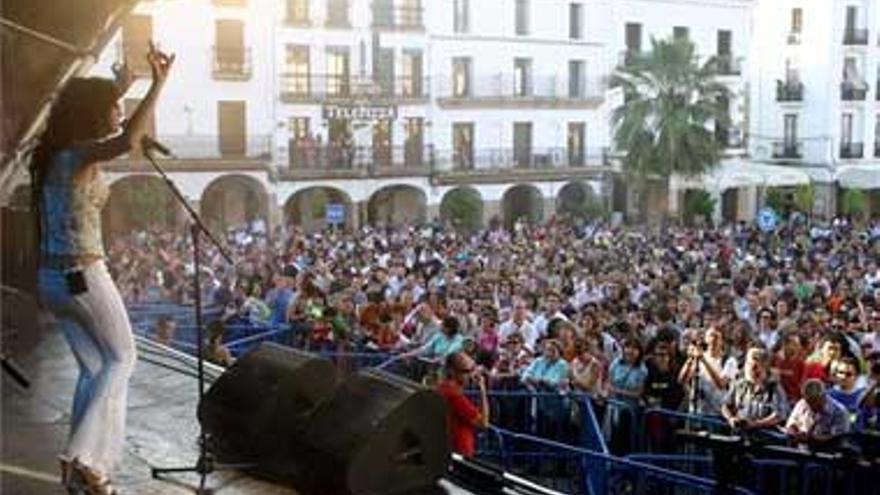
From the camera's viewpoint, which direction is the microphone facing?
to the viewer's left

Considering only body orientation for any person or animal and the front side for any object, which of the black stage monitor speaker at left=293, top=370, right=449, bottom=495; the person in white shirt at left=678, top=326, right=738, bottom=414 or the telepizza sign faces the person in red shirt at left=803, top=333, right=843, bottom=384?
the telepizza sign

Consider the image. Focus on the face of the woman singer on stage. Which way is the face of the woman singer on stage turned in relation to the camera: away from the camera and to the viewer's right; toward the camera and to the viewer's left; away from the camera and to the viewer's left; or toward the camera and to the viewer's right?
away from the camera and to the viewer's right

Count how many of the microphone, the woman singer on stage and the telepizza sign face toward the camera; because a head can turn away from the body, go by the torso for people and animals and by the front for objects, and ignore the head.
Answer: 1

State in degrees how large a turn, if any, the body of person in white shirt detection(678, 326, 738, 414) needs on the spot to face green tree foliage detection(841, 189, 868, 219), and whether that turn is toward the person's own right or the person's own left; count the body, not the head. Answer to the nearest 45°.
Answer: approximately 135° to the person's own right

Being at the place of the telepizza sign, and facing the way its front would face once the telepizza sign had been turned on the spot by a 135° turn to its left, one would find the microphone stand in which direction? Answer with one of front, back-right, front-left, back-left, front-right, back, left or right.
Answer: back-right

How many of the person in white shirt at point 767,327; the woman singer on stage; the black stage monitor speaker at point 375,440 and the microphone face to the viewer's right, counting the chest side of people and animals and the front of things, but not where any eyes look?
1

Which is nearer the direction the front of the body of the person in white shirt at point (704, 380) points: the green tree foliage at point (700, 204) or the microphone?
the microphone

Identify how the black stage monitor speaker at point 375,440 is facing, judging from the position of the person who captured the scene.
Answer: facing the viewer and to the left of the viewer

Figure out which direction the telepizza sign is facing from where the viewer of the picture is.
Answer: facing the viewer

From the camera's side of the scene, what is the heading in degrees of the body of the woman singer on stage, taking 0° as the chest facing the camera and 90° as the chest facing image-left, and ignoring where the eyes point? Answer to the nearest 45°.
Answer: approximately 270°

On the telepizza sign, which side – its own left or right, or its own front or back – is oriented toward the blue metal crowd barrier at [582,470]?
front
